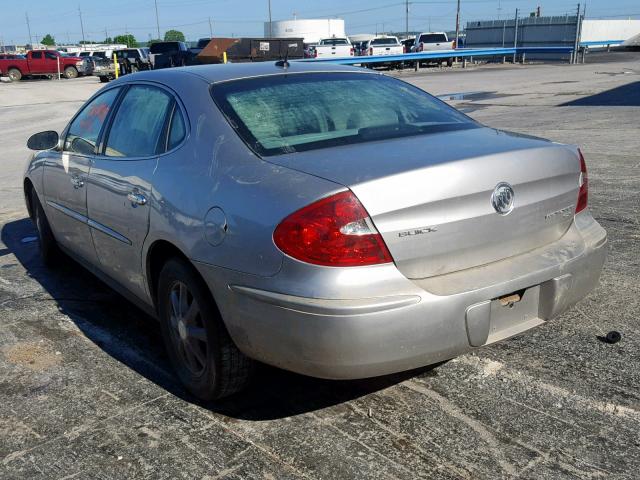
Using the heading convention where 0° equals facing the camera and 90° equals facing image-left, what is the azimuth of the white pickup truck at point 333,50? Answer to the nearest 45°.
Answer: approximately 180°

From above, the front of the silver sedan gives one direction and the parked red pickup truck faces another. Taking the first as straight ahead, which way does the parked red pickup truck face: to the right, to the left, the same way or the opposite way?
to the right

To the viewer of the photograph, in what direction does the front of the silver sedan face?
facing away from the viewer and to the left of the viewer

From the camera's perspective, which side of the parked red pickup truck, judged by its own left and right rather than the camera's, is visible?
right

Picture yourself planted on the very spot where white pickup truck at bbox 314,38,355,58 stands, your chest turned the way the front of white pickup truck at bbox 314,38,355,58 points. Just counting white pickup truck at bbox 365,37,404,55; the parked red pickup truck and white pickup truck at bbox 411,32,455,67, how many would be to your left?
1

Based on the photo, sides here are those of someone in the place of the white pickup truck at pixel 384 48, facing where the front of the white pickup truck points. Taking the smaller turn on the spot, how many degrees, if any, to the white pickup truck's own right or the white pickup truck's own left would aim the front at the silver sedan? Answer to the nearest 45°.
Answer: approximately 180°

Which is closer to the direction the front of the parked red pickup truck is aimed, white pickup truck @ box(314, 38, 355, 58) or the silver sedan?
the white pickup truck

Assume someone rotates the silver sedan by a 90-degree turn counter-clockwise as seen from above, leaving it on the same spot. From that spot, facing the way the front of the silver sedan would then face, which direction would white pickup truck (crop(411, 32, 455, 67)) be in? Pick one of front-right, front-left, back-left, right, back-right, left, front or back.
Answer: back-right
